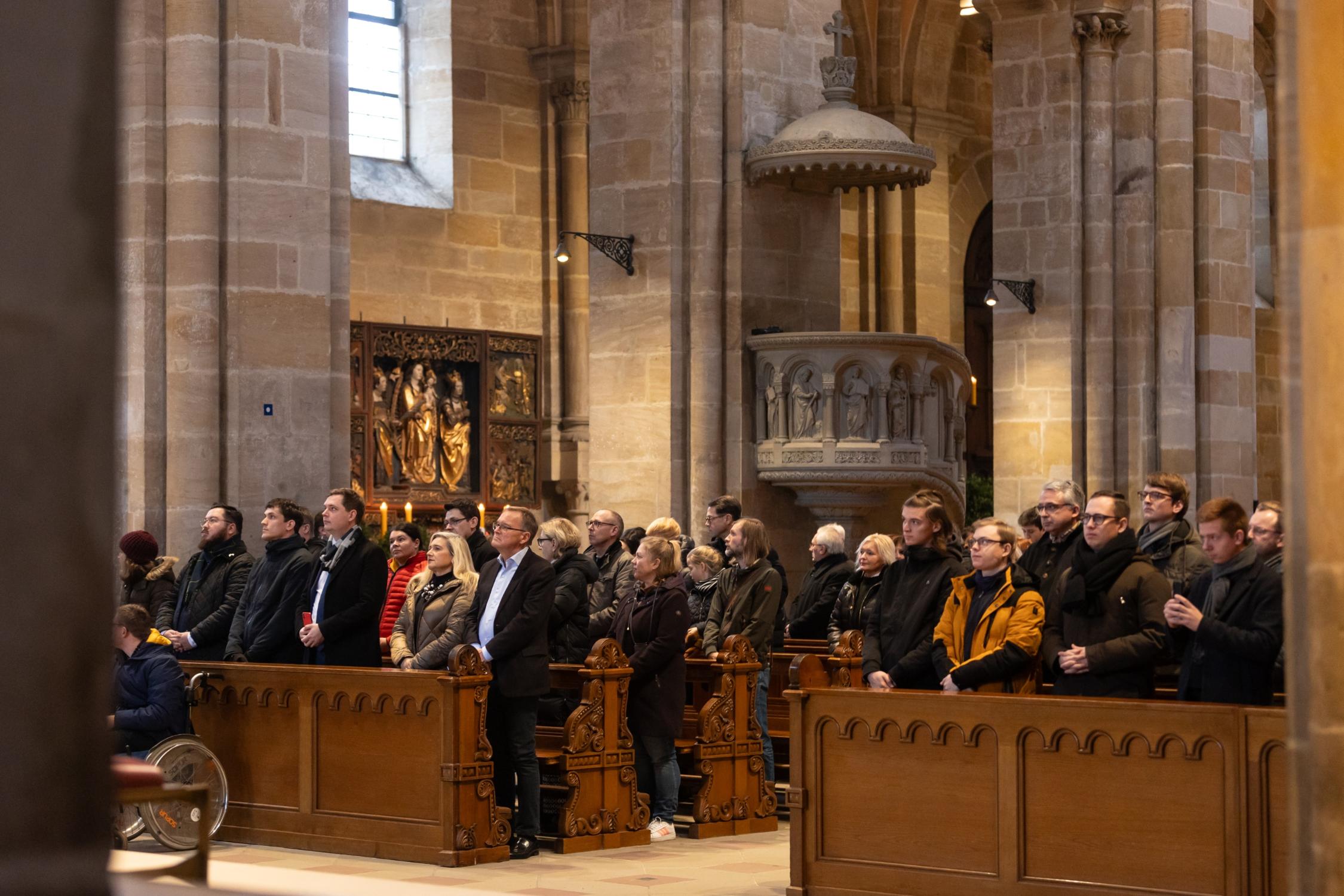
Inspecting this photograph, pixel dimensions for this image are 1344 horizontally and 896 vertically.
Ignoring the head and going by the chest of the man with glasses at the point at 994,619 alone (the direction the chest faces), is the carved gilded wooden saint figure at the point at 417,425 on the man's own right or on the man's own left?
on the man's own right

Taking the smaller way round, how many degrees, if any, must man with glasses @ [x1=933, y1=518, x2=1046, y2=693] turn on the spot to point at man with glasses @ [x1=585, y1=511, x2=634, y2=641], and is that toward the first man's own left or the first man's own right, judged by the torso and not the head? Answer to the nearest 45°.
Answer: approximately 90° to the first man's own right

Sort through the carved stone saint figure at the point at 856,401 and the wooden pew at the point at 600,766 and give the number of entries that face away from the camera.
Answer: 0

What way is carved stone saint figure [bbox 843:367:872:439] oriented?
toward the camera

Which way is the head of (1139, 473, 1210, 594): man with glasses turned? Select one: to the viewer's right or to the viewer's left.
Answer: to the viewer's left

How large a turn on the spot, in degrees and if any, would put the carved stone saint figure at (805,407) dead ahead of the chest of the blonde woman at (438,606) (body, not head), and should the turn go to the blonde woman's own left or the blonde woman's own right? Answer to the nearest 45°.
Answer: approximately 180°

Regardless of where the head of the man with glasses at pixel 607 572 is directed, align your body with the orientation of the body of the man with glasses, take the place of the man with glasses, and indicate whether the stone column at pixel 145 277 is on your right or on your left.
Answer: on your right

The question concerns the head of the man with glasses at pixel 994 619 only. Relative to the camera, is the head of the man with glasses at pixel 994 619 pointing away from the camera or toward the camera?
toward the camera

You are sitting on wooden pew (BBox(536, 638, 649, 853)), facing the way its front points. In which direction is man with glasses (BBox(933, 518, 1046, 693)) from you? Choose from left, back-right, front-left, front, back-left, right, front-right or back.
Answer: left

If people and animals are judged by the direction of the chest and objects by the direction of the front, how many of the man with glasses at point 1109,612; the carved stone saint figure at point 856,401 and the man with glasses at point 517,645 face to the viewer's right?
0

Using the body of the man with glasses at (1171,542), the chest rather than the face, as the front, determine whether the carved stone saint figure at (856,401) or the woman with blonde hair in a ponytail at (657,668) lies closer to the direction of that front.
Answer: the woman with blonde hair in a ponytail

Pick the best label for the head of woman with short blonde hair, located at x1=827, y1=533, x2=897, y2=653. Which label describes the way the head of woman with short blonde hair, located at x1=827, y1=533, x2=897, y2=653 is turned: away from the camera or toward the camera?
toward the camera

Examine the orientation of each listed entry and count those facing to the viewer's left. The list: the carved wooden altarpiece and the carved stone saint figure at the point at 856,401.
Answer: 0

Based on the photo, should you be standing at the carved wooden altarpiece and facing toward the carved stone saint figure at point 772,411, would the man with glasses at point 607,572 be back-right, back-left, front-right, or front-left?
front-right

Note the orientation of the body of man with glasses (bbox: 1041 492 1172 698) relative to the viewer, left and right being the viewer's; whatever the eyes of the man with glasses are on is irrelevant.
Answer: facing the viewer and to the left of the viewer

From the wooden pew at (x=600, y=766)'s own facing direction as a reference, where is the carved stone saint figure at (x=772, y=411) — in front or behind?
behind

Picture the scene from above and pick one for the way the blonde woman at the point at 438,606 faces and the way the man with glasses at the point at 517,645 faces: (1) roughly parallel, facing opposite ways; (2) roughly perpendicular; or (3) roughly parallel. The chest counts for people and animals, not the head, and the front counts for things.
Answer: roughly parallel

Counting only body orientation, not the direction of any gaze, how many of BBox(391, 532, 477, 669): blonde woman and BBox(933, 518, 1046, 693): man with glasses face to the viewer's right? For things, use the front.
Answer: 0

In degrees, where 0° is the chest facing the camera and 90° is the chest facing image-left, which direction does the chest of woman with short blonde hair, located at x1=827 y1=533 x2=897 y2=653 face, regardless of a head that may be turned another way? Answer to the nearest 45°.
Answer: approximately 45°
